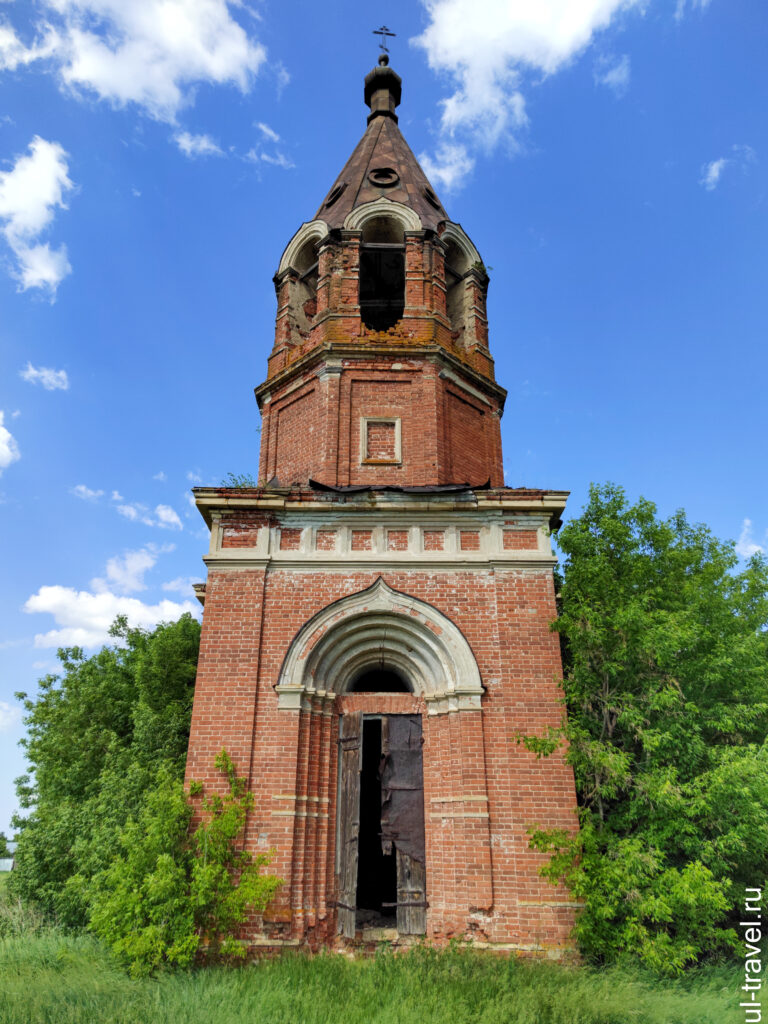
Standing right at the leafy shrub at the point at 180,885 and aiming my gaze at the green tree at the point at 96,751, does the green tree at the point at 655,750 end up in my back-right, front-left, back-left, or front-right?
back-right

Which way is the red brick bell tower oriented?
toward the camera

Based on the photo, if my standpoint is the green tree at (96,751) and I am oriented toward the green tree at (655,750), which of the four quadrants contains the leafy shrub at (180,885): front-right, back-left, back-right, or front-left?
front-right

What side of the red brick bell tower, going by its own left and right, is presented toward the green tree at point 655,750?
left
